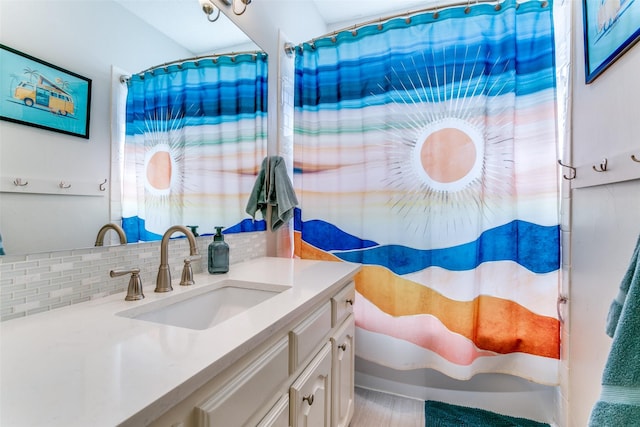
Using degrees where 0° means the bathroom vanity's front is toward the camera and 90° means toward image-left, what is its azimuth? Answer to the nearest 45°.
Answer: approximately 315°

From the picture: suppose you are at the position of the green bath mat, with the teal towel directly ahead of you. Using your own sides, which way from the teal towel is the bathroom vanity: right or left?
right

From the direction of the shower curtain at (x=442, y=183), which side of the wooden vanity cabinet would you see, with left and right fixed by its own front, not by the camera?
left
